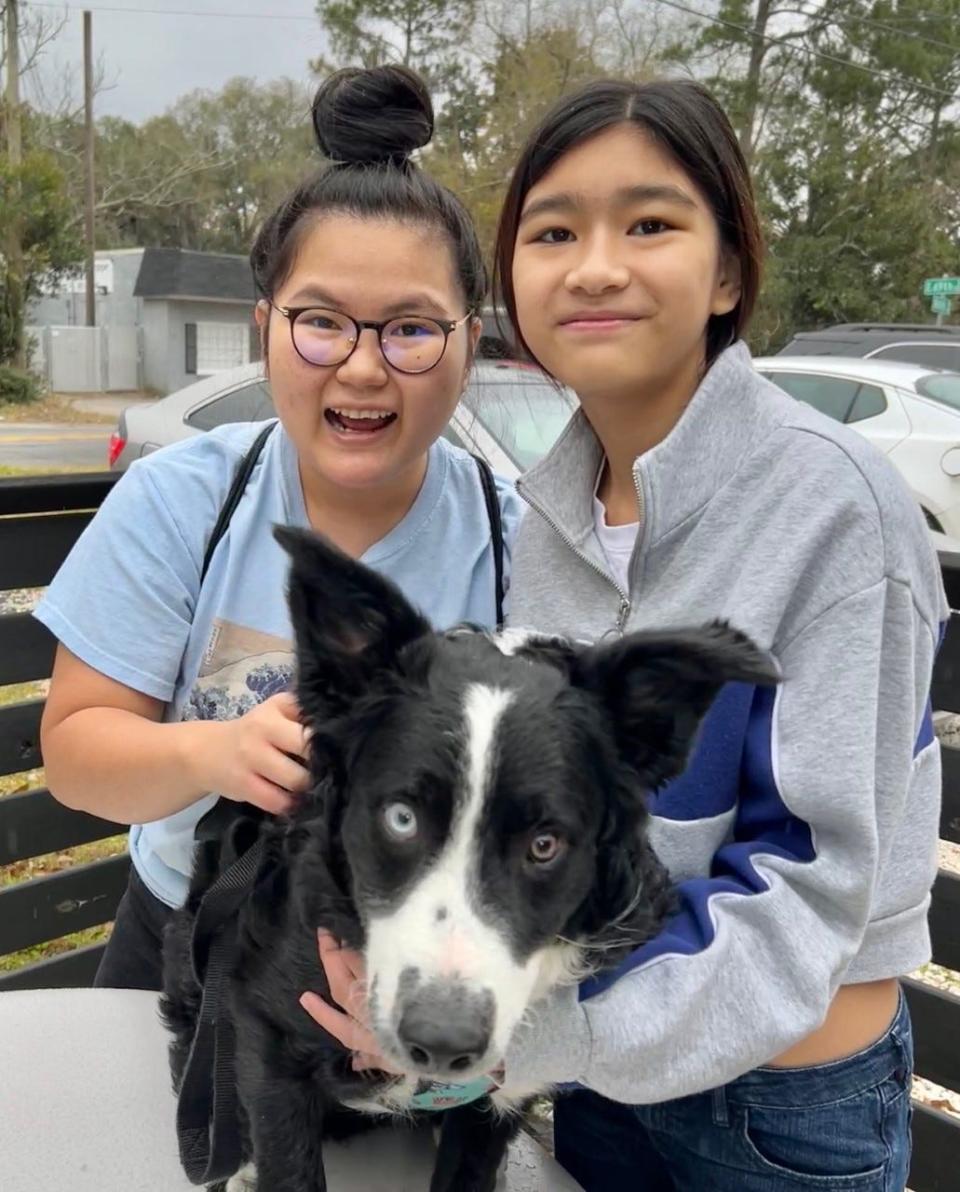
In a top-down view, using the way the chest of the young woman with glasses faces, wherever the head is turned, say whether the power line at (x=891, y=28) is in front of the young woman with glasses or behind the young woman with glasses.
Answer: behind

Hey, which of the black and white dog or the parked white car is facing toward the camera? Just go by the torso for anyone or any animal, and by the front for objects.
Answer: the black and white dog

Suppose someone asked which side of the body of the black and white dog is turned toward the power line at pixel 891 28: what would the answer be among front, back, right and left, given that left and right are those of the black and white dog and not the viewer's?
back

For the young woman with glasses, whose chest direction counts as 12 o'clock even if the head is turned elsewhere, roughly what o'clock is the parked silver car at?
The parked silver car is roughly at 6 o'clock from the young woman with glasses.

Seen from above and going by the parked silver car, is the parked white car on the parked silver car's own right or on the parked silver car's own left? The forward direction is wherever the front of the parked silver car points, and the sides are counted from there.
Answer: on the parked silver car's own left

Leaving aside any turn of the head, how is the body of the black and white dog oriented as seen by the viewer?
toward the camera

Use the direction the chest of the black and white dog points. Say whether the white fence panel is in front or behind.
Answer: behind

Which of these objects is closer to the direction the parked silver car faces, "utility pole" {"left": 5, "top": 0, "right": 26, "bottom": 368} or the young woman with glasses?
the young woman with glasses

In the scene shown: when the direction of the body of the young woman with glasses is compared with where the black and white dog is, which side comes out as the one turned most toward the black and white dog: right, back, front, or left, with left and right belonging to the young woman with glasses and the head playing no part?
front

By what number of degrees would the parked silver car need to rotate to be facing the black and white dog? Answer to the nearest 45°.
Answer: approximately 45° to its right

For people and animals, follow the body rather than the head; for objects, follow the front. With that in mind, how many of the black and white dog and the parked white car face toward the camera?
1

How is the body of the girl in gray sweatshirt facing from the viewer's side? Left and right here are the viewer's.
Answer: facing the viewer and to the left of the viewer

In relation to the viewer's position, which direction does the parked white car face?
facing away from the viewer and to the left of the viewer

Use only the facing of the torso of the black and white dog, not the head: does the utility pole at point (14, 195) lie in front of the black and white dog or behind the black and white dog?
behind

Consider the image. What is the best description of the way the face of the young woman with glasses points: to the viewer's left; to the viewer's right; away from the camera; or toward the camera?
toward the camera

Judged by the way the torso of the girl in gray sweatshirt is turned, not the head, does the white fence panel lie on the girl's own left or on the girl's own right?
on the girl's own right

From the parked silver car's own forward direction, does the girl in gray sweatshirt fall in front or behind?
in front
